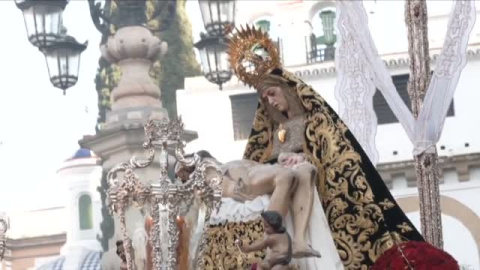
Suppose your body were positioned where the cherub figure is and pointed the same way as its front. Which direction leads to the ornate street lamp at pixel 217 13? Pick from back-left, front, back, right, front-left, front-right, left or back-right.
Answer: right

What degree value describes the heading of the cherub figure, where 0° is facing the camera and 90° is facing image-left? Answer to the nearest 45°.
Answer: approximately 90°

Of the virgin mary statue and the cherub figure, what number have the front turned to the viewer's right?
0

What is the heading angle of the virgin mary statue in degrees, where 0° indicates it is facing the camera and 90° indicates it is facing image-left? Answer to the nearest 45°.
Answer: approximately 45°

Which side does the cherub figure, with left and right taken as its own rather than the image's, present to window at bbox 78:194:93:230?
right

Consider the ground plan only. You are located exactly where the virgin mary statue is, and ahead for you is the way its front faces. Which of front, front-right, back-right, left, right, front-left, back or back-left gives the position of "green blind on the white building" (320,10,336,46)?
back-right
